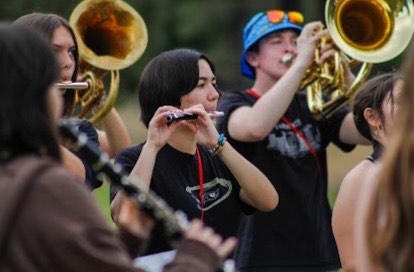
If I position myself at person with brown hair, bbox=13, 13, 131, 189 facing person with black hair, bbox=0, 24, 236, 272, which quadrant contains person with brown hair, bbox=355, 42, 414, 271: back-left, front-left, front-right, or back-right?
front-left

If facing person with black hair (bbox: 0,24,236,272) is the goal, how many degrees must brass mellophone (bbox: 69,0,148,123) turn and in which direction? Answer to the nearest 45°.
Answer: approximately 45° to its right

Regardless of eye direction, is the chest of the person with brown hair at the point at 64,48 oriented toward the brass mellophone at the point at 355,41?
no

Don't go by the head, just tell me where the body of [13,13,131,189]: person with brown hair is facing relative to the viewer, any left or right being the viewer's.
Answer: facing the viewer and to the right of the viewer

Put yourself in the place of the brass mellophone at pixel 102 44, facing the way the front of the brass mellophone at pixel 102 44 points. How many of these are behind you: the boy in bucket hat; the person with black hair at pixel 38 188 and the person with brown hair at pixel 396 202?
0
